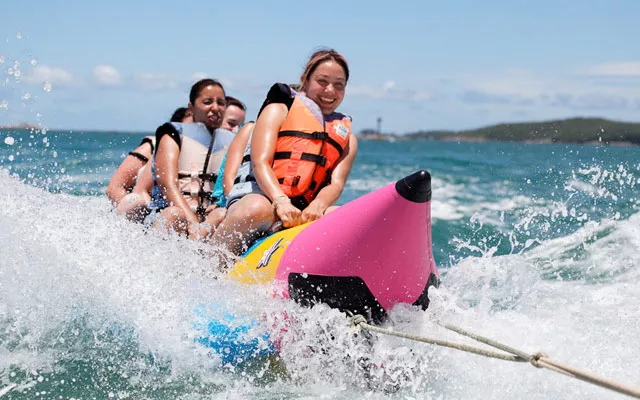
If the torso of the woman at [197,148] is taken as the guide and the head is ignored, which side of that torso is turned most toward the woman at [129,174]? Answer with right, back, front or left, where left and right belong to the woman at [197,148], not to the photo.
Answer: back

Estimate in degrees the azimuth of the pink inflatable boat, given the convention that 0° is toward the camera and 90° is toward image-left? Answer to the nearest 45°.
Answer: approximately 315°

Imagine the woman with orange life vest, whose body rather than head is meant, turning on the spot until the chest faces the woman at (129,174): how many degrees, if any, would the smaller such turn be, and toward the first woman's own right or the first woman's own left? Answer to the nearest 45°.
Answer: approximately 180°

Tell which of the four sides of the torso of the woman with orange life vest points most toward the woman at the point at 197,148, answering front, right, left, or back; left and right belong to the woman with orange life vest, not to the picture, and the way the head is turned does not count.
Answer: back

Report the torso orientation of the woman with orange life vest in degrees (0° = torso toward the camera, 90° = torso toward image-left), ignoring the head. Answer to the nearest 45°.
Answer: approximately 315°
